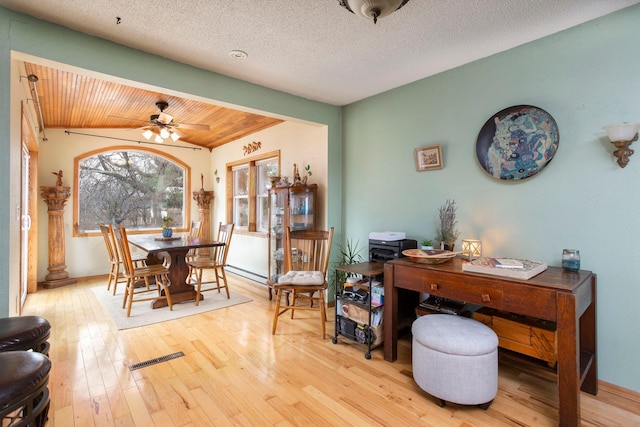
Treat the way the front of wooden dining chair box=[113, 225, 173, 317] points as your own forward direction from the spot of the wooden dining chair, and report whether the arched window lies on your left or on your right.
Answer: on your left

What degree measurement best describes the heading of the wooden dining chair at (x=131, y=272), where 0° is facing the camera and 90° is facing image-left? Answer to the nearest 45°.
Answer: approximately 270°

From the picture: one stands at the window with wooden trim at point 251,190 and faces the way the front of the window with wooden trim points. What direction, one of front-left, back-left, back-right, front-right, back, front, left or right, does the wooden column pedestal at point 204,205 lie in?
right

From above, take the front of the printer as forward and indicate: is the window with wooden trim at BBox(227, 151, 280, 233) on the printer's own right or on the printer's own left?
on the printer's own right

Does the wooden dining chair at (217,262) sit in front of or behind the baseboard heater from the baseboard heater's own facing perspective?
in front

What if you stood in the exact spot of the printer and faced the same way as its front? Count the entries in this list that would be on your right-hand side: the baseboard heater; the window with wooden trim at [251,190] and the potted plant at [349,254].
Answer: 3

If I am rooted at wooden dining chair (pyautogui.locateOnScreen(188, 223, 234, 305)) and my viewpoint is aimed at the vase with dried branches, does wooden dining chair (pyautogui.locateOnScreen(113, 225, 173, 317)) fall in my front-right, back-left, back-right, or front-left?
back-right

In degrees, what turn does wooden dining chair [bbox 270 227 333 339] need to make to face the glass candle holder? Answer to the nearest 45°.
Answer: approximately 45° to its left

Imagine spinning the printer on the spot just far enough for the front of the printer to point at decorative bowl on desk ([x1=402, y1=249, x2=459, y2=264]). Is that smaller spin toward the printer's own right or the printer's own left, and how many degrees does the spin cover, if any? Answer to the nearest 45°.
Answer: approximately 90° to the printer's own left
